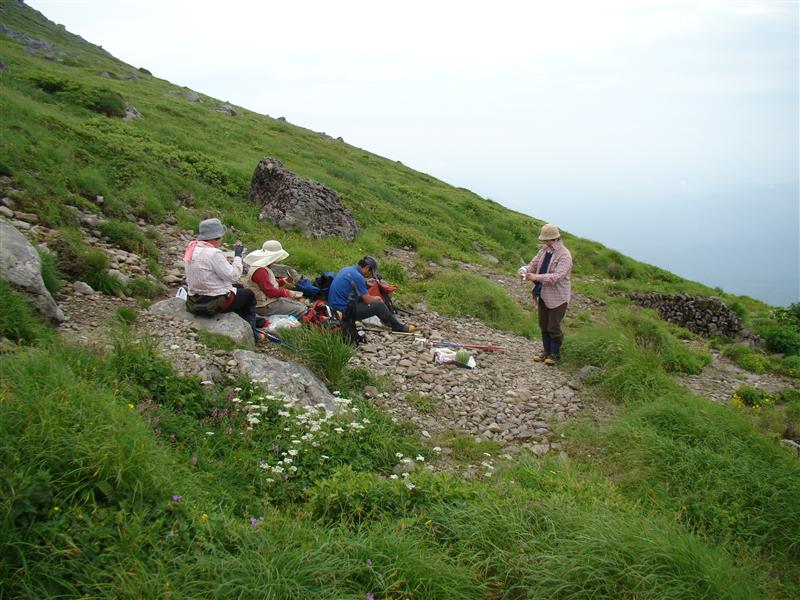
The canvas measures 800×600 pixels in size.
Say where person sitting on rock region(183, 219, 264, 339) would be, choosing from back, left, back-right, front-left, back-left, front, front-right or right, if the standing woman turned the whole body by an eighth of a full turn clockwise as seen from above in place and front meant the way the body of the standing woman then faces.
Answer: front-left

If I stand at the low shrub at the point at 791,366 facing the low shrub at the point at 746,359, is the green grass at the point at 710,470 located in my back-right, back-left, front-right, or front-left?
front-left

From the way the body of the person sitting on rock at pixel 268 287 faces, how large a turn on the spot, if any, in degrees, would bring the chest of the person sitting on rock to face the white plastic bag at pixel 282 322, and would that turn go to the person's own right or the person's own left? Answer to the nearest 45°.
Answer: approximately 45° to the person's own right

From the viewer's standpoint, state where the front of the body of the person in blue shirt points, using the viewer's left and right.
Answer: facing to the right of the viewer

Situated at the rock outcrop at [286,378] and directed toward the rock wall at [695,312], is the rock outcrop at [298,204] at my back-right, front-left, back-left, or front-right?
front-left

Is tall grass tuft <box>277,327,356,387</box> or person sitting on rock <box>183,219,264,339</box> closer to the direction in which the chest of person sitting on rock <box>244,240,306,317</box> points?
the tall grass tuft

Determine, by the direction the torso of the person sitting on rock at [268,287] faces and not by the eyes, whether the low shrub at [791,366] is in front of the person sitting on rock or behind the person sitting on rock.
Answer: in front

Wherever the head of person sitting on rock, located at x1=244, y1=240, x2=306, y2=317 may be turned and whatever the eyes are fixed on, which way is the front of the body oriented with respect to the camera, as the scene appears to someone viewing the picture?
to the viewer's right

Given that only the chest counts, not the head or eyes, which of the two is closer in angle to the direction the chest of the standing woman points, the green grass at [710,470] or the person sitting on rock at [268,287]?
the person sitting on rock

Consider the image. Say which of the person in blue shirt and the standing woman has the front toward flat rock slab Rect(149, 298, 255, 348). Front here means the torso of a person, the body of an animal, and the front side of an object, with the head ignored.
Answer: the standing woman

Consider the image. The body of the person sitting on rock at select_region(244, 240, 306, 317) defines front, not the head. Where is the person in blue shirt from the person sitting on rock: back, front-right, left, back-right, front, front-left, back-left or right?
front

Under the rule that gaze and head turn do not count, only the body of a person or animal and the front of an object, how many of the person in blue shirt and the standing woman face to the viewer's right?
1

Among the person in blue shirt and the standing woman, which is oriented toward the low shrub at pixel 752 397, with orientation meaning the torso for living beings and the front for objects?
the person in blue shirt

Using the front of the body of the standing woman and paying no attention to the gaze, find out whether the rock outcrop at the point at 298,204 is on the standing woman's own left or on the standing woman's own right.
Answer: on the standing woman's own right

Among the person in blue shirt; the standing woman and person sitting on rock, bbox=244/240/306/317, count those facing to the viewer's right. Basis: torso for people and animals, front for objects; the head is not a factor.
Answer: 2
